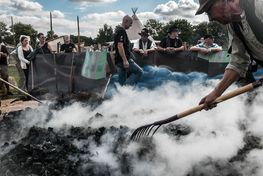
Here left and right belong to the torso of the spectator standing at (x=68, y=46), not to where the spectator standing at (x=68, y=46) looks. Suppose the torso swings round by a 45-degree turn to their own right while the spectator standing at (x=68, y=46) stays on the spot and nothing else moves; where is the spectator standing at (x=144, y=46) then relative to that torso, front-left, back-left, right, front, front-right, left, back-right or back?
left

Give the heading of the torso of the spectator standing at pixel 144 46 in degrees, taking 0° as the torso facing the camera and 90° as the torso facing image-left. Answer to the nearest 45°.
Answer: approximately 0°

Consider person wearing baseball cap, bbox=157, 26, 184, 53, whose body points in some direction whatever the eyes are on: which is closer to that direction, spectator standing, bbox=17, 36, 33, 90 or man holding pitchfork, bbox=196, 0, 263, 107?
the man holding pitchfork

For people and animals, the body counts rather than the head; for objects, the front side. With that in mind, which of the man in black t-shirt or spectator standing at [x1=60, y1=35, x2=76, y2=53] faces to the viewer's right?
the man in black t-shirt

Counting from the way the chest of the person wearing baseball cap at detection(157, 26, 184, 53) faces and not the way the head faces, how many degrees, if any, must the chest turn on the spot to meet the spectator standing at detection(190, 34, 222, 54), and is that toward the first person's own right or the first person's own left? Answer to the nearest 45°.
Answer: approximately 90° to the first person's own left

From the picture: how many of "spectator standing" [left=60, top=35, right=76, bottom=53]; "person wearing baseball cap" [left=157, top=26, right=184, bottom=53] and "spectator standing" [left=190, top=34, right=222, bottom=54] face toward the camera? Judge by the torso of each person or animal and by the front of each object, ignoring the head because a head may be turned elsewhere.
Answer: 3

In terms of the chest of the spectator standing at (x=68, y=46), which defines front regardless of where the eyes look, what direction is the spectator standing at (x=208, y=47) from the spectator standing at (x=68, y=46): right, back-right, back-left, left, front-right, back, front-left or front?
front-left

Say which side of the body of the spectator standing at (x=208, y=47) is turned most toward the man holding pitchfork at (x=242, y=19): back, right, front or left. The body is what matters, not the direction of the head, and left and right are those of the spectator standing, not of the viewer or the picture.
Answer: front

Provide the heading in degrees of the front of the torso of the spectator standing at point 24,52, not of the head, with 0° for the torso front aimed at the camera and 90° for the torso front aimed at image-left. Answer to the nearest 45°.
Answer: approximately 315°

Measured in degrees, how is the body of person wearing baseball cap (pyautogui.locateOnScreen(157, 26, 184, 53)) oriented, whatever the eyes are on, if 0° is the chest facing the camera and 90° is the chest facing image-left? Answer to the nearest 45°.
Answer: approximately 0°
